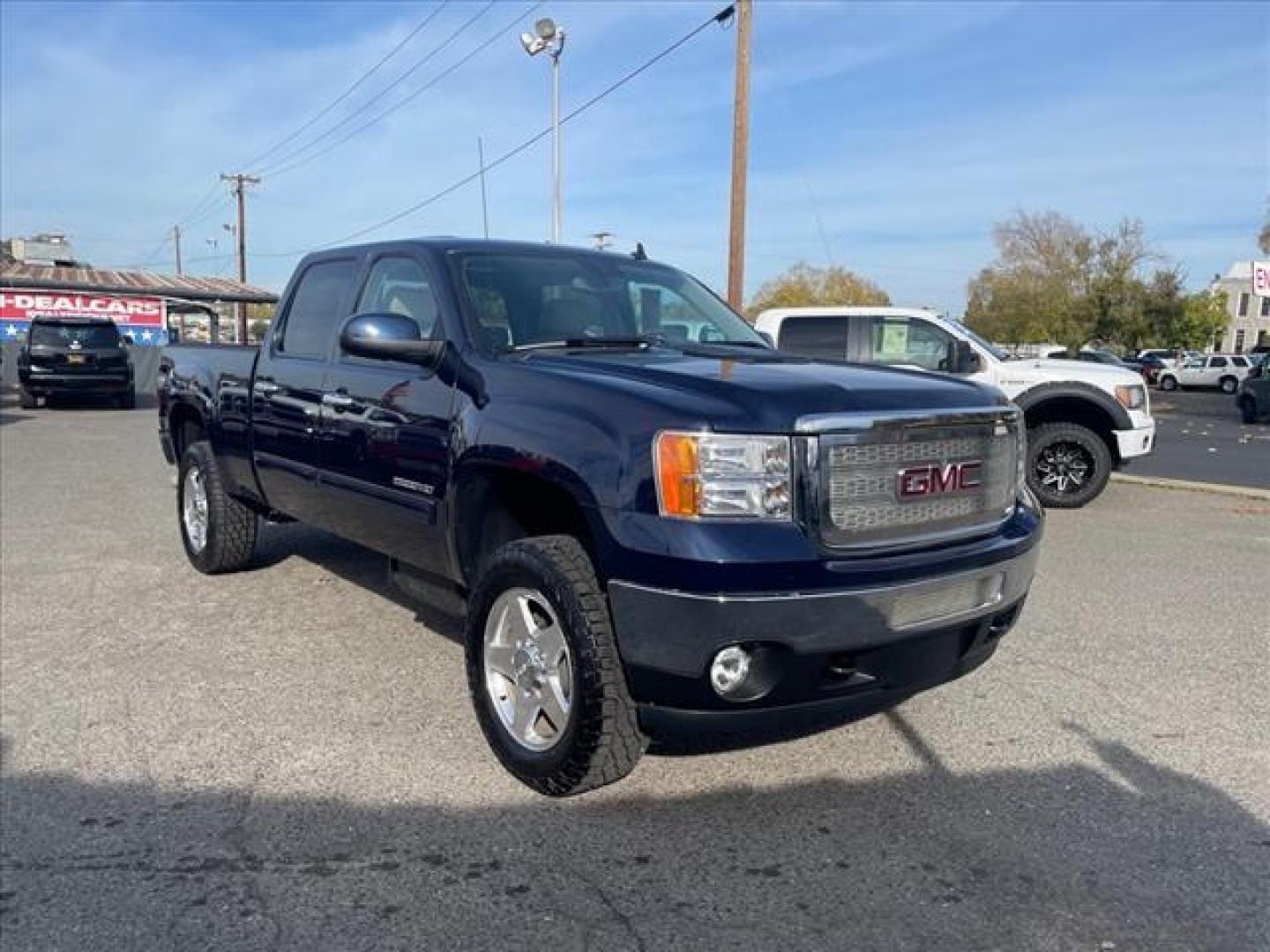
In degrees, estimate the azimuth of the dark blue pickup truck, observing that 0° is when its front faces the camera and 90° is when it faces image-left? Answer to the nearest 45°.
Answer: approximately 315°

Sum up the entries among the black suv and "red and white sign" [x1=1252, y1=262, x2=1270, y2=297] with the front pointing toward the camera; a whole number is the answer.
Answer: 1

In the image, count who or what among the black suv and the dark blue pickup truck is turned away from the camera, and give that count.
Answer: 1

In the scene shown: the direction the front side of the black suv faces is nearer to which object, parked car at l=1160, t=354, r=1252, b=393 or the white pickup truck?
the parked car

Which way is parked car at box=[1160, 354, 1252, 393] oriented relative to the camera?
to the viewer's left

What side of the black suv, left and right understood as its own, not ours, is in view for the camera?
back

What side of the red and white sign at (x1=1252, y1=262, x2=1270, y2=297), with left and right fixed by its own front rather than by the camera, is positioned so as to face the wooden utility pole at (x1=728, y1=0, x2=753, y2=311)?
front

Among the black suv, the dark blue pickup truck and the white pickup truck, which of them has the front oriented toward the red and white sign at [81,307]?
the black suv

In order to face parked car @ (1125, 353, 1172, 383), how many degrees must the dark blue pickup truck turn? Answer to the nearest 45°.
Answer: approximately 90° to its left

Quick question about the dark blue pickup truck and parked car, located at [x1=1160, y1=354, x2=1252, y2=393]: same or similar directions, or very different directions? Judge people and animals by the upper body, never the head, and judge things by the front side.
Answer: very different directions

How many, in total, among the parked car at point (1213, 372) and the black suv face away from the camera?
1

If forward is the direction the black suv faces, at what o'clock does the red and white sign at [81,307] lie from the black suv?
The red and white sign is roughly at 12 o'clock from the black suv.
